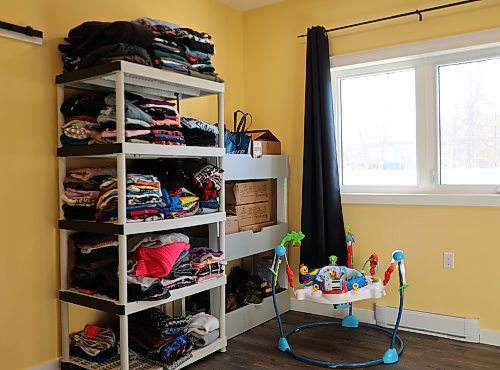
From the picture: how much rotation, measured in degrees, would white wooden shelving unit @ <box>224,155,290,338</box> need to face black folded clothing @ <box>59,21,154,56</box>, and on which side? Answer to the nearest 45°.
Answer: approximately 90° to its right

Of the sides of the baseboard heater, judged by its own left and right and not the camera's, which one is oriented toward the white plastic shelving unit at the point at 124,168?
front

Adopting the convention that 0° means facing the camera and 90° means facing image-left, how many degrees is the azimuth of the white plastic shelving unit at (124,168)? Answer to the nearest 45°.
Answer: approximately 315°

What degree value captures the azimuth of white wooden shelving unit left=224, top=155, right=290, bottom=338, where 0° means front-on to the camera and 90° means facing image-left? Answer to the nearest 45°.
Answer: approximately 315°

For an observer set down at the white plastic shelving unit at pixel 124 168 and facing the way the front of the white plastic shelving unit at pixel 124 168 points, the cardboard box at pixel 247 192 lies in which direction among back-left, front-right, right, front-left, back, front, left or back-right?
left

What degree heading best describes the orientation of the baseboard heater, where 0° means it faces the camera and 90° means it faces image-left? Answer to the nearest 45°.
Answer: approximately 45°

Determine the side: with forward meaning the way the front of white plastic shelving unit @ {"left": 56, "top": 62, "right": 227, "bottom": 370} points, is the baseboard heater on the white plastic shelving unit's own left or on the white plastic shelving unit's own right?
on the white plastic shelving unit's own left

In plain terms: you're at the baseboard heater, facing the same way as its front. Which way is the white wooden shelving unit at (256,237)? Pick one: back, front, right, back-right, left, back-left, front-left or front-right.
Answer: front-right

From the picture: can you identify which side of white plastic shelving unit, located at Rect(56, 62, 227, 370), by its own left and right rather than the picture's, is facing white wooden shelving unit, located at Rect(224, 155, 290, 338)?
left
